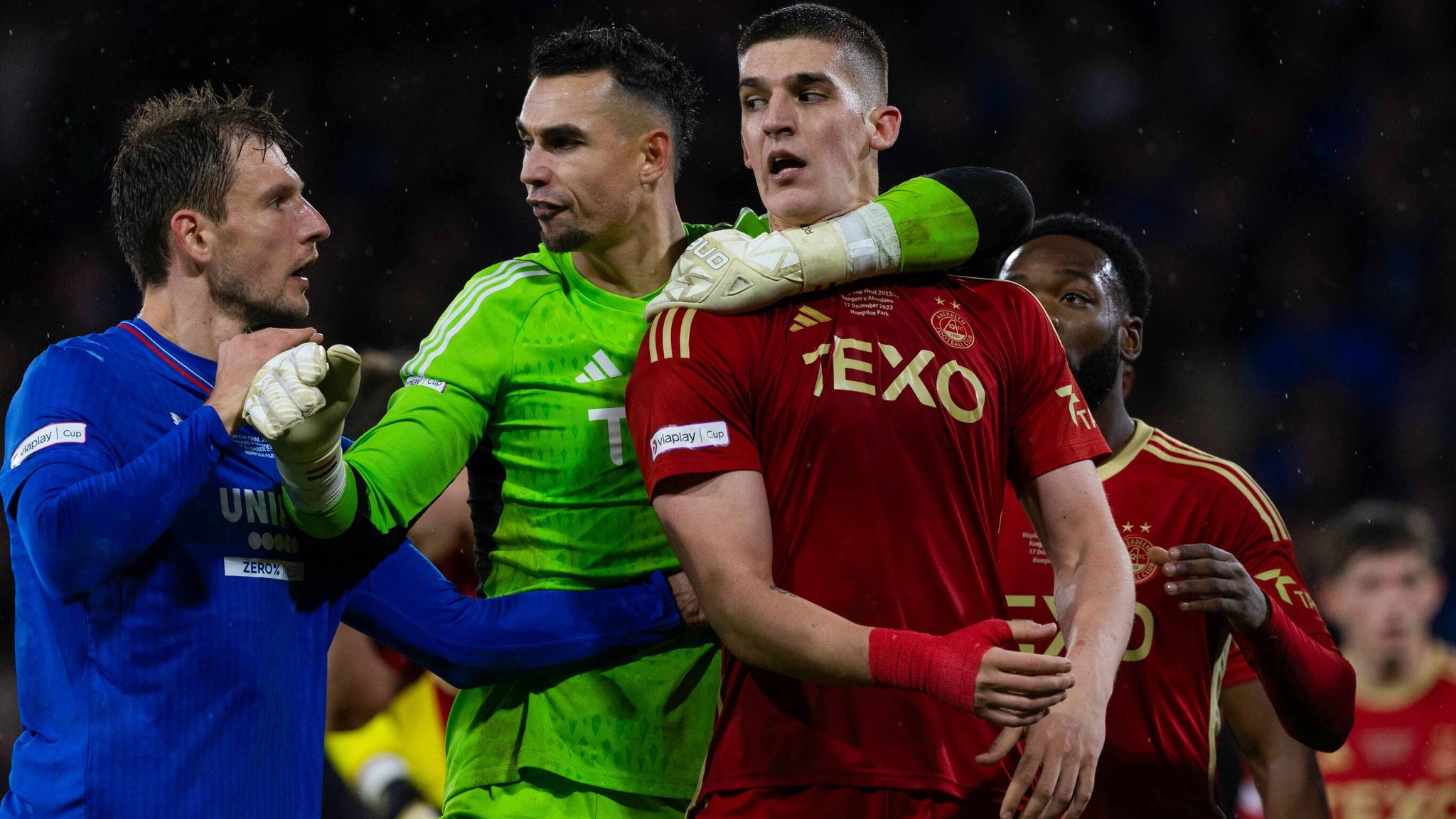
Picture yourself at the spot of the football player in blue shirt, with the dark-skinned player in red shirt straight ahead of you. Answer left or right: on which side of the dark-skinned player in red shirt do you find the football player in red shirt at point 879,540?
right

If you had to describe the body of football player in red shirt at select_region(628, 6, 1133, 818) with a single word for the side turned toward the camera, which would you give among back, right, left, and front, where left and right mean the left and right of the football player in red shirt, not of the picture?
front

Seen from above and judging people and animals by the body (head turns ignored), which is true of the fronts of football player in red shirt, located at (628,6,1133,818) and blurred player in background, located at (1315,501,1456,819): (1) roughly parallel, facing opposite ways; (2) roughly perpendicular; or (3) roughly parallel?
roughly parallel

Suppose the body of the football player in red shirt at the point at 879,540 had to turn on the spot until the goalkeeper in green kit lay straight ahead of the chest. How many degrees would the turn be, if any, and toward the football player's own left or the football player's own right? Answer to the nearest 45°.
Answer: approximately 135° to the football player's own right

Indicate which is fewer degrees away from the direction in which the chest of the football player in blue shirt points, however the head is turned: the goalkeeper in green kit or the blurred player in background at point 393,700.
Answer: the goalkeeper in green kit

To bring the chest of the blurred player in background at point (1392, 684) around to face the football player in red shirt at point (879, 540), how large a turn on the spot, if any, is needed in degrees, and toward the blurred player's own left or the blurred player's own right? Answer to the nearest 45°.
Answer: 0° — they already face them

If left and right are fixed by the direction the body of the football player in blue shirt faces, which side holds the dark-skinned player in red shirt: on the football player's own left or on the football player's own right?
on the football player's own left

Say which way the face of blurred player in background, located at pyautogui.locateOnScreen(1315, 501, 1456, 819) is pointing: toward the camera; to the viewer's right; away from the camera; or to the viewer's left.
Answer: toward the camera

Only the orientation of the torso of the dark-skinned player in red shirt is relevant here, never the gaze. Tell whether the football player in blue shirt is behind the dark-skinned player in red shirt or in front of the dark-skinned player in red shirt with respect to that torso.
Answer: in front

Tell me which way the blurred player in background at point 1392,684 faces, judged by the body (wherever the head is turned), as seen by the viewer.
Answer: toward the camera

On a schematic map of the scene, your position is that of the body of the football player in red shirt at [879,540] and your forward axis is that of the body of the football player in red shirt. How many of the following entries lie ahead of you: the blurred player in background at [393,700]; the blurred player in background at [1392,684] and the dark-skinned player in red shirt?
0

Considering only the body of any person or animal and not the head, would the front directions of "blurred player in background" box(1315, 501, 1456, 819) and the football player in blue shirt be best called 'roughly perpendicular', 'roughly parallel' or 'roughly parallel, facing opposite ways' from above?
roughly perpendicular

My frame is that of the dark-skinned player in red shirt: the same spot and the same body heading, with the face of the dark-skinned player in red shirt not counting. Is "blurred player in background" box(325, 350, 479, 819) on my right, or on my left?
on my right

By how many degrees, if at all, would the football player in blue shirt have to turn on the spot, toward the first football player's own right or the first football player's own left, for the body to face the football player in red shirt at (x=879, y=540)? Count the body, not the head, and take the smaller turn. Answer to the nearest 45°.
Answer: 0° — they already face them

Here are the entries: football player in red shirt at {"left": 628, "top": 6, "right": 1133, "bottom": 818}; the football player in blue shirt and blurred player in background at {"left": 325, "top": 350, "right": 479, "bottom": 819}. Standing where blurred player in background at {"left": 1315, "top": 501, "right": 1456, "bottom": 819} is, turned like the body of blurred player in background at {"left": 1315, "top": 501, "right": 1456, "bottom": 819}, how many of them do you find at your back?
0

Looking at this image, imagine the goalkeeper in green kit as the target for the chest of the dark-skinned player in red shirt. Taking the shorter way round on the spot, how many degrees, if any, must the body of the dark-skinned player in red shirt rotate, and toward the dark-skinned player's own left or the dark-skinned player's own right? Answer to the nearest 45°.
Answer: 0° — they already face them

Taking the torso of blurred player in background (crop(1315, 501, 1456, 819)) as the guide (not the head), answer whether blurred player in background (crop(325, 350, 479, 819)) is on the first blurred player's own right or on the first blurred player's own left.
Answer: on the first blurred player's own right

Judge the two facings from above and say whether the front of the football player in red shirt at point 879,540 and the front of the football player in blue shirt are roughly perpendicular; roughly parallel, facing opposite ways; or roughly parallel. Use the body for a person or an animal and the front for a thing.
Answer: roughly perpendicular

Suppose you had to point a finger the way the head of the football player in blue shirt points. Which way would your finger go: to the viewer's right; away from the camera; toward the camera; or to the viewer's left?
to the viewer's right

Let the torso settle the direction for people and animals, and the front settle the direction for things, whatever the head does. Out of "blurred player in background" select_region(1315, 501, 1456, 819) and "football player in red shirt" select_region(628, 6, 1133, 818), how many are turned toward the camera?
2
